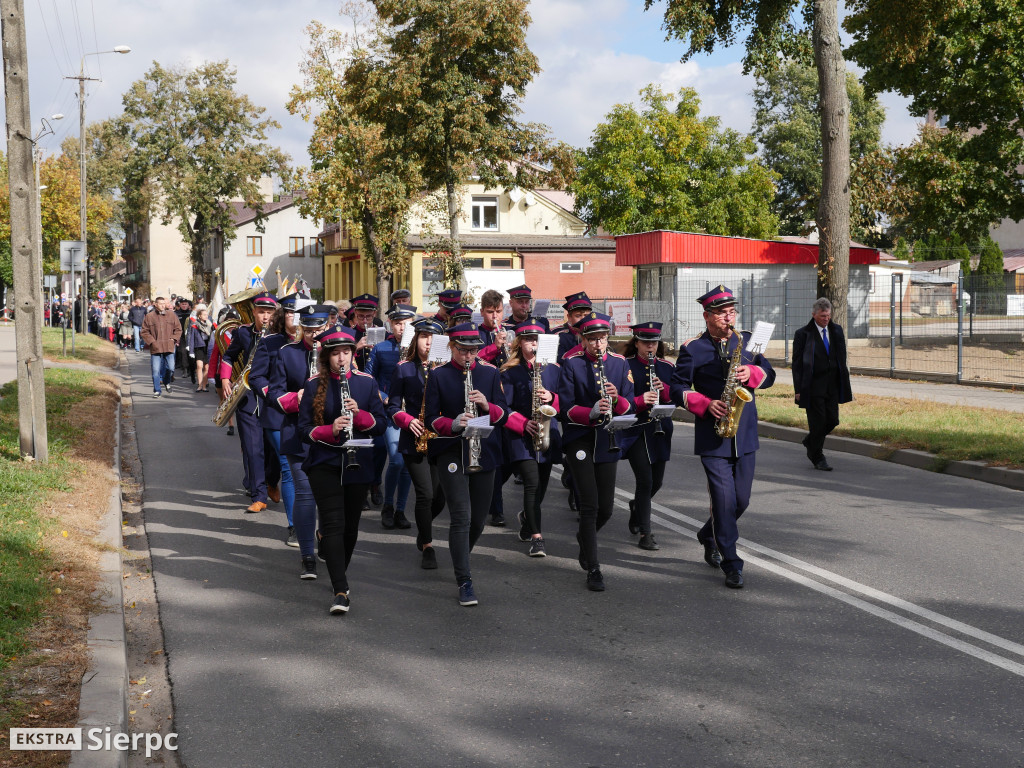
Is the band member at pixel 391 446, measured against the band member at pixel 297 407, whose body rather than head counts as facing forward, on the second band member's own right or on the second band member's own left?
on the second band member's own left

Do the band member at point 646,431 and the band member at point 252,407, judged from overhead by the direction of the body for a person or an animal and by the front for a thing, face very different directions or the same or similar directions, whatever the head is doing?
same or similar directions

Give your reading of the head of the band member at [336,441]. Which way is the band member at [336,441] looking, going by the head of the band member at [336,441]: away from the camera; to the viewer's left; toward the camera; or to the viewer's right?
toward the camera

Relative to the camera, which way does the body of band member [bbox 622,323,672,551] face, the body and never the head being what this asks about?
toward the camera

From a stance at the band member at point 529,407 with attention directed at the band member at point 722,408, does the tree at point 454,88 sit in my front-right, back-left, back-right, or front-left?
back-left

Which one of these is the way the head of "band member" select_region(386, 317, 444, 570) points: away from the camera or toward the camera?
toward the camera

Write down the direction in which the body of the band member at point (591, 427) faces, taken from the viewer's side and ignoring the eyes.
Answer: toward the camera

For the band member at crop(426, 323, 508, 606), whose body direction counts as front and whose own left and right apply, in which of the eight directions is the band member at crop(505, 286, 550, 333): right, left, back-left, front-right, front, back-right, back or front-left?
back

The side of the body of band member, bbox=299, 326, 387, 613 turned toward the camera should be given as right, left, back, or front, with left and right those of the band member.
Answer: front

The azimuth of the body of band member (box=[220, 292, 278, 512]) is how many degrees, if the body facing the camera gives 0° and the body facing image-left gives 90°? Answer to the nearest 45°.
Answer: approximately 0°

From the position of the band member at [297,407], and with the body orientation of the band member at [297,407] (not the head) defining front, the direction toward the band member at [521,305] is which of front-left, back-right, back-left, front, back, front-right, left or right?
left

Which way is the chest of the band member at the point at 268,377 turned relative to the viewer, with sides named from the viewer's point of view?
facing the viewer and to the right of the viewer

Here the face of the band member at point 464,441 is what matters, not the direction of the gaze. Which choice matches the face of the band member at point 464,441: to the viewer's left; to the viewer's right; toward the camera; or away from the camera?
toward the camera

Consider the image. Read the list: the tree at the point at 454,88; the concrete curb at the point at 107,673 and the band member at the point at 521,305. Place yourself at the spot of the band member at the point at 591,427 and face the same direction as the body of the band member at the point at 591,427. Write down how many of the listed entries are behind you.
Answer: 2

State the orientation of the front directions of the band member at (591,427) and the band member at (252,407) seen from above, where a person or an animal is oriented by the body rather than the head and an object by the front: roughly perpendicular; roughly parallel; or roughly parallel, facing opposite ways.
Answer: roughly parallel

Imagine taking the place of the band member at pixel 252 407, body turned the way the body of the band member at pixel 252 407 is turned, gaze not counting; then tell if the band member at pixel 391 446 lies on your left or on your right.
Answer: on your left

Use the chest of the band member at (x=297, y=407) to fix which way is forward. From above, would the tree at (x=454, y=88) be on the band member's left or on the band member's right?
on the band member's left

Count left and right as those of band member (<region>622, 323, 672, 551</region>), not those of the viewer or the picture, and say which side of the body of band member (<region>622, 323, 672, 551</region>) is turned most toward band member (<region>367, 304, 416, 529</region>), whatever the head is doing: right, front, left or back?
right

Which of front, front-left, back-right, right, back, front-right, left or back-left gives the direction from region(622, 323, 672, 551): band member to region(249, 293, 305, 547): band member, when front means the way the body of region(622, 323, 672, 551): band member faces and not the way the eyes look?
right

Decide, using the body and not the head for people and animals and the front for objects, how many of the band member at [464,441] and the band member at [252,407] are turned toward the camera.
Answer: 2
